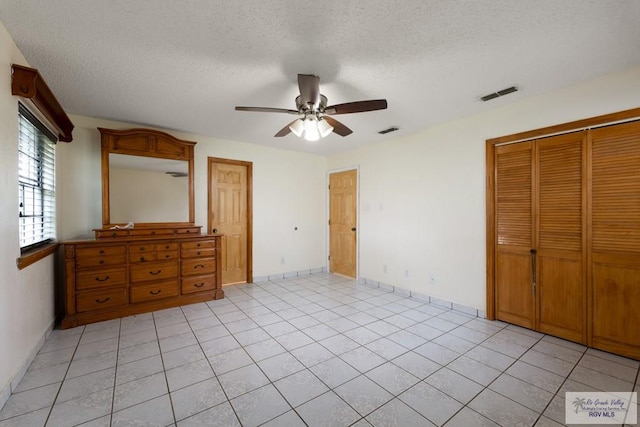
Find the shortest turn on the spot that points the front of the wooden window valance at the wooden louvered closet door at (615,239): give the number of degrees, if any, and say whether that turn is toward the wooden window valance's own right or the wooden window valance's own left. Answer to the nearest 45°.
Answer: approximately 45° to the wooden window valance's own right

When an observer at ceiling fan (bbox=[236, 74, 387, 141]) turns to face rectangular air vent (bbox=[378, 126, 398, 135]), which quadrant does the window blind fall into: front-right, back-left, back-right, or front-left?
back-left

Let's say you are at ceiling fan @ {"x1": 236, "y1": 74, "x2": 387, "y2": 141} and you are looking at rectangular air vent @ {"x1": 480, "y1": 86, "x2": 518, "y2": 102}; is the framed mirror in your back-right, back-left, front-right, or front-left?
back-left

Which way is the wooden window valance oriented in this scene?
to the viewer's right

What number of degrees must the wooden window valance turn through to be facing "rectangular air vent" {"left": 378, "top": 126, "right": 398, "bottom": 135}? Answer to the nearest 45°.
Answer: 0° — it already faces it
